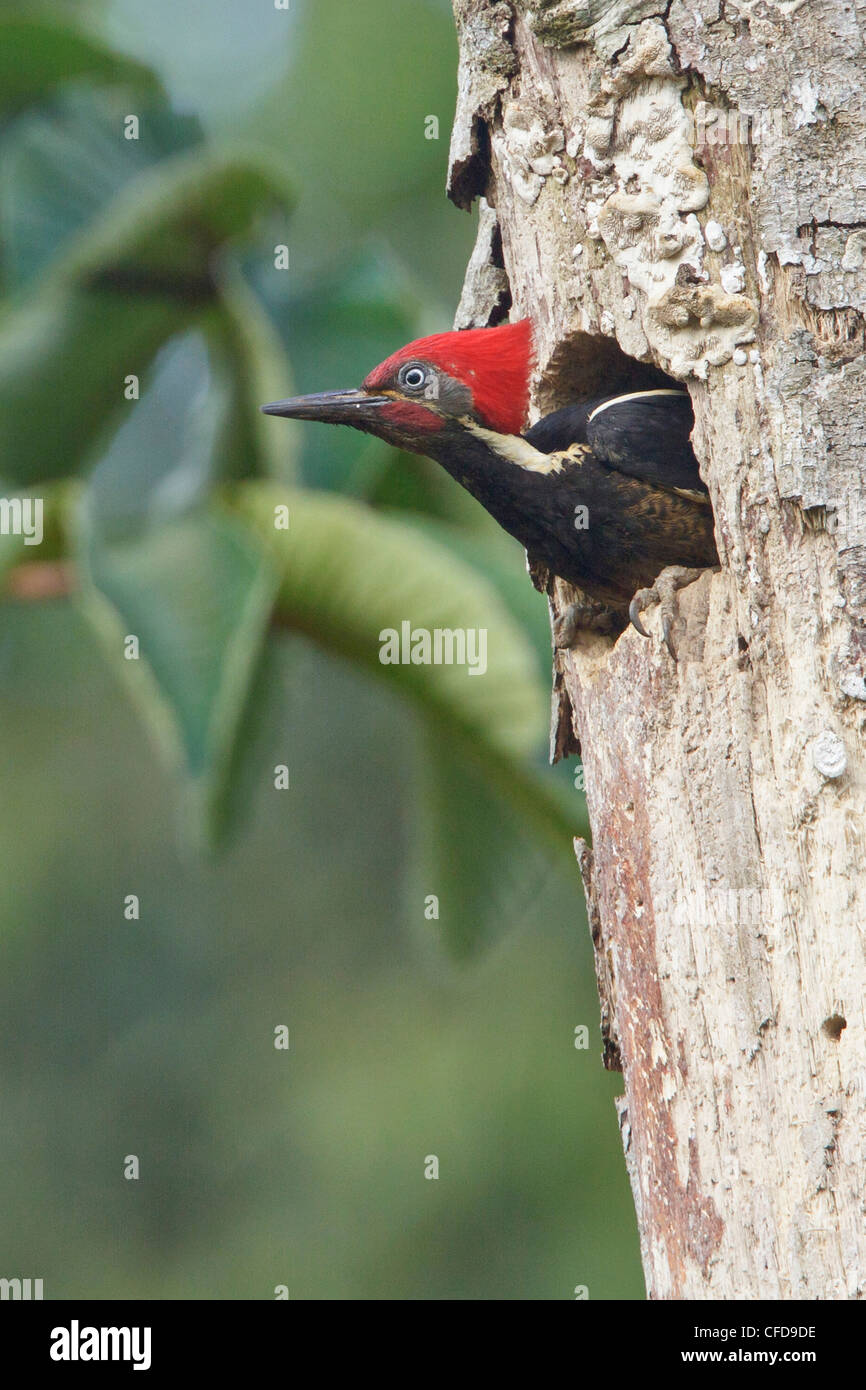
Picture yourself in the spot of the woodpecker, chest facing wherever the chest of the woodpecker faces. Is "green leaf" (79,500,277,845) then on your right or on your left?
on your right

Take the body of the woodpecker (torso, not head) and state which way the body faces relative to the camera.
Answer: to the viewer's left

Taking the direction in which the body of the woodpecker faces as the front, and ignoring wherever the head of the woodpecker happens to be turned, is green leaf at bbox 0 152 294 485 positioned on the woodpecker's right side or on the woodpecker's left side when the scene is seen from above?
on the woodpecker's right side
